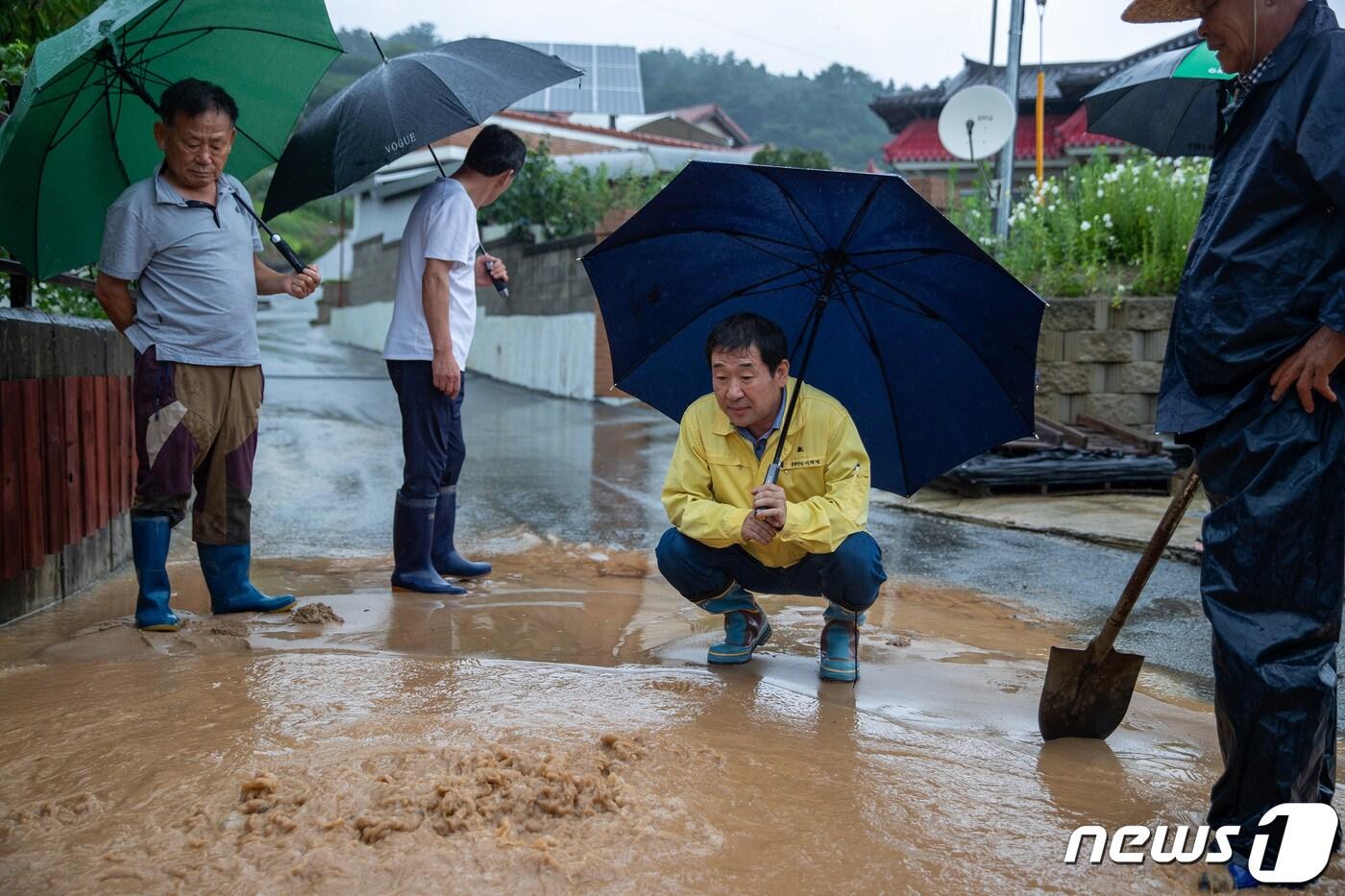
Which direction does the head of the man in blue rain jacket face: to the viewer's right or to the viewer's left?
to the viewer's left

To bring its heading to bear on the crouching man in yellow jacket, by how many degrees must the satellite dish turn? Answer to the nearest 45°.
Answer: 0° — it already faces them

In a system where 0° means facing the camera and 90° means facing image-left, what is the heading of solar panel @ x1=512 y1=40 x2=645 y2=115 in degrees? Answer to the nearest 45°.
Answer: approximately 0°

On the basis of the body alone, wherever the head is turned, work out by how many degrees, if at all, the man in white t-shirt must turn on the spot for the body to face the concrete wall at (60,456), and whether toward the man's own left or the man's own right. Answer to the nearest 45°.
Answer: approximately 180°

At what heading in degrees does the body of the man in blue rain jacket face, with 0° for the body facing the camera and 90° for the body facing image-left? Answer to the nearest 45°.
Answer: approximately 90°

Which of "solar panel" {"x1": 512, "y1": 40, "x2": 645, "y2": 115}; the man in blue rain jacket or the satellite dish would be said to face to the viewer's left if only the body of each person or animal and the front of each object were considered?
the man in blue rain jacket

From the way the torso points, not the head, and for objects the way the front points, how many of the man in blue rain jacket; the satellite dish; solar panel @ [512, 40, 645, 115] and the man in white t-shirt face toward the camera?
2

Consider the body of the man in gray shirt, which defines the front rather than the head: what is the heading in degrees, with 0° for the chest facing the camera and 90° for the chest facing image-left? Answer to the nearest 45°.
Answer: approximately 315°

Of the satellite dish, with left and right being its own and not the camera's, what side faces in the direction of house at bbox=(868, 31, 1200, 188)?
back

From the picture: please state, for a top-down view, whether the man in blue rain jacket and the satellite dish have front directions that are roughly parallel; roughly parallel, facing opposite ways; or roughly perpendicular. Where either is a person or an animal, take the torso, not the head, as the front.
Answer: roughly perpendicular

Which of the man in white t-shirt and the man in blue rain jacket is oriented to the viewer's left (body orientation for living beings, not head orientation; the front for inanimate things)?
the man in blue rain jacket

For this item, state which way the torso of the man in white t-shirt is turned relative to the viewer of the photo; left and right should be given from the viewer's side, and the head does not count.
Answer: facing to the right of the viewer

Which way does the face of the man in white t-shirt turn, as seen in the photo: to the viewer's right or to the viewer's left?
to the viewer's right
